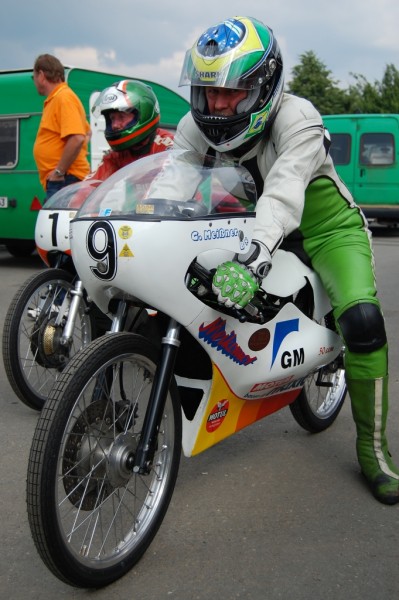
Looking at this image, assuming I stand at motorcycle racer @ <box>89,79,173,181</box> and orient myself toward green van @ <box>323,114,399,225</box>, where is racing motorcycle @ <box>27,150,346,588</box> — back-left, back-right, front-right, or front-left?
back-right

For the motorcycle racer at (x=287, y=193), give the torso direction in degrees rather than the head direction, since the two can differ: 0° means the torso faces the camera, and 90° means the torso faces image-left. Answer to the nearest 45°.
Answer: approximately 45°

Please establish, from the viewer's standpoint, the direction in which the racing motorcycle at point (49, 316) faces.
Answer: facing the viewer and to the left of the viewer

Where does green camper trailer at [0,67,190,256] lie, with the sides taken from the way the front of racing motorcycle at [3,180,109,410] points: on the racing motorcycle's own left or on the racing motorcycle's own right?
on the racing motorcycle's own right

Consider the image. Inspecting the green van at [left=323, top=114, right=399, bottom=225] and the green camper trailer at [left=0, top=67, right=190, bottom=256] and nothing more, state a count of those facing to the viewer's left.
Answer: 0

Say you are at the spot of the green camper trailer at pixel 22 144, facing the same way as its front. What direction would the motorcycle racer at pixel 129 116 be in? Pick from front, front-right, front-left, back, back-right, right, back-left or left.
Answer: back-right

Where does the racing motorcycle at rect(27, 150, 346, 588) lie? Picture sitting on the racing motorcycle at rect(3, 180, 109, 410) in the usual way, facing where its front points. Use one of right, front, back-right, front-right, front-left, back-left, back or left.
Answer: front-left
